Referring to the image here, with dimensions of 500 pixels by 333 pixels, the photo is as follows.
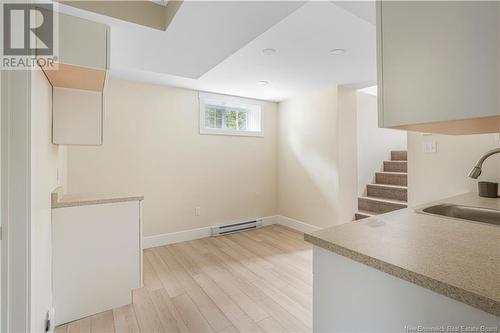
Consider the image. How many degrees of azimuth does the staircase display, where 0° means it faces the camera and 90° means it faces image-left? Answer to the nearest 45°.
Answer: approximately 45°

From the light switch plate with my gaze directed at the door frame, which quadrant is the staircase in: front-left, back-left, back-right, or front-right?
back-right

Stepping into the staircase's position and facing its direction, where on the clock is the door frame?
The door frame is roughly at 11 o'clock from the staircase.

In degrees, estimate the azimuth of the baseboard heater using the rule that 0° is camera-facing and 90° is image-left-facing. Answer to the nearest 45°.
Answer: approximately 315°
